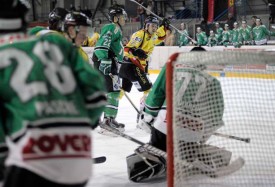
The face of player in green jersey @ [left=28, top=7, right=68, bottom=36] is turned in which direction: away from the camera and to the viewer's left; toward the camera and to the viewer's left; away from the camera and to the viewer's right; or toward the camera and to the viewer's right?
away from the camera and to the viewer's right

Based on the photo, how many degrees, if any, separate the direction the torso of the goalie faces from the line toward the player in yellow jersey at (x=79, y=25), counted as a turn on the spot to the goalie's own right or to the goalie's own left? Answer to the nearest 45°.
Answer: approximately 90° to the goalie's own left

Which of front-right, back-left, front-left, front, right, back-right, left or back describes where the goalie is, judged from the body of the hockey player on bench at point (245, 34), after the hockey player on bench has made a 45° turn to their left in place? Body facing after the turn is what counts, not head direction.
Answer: front-right

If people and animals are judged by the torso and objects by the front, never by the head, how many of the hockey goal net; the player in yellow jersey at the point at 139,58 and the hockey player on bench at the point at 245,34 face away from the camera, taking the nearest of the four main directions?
1

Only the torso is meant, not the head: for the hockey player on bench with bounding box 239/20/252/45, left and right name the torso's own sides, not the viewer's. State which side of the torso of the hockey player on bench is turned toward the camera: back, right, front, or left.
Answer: front

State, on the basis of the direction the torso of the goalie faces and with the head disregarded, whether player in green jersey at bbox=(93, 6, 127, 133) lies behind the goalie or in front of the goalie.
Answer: in front

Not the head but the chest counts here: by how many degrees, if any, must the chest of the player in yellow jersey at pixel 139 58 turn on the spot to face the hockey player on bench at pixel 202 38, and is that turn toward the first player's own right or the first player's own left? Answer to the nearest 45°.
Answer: approximately 135° to the first player's own left

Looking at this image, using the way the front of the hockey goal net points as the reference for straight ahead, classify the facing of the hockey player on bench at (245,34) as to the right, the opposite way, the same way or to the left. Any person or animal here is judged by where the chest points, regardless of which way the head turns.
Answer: the opposite way

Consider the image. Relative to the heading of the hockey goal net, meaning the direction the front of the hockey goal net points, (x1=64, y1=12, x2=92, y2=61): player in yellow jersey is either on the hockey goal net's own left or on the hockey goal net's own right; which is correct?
on the hockey goal net's own left

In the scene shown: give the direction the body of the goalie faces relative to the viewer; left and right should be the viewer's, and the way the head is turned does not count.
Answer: facing away from the viewer

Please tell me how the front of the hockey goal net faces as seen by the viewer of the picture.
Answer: facing away from the viewer
